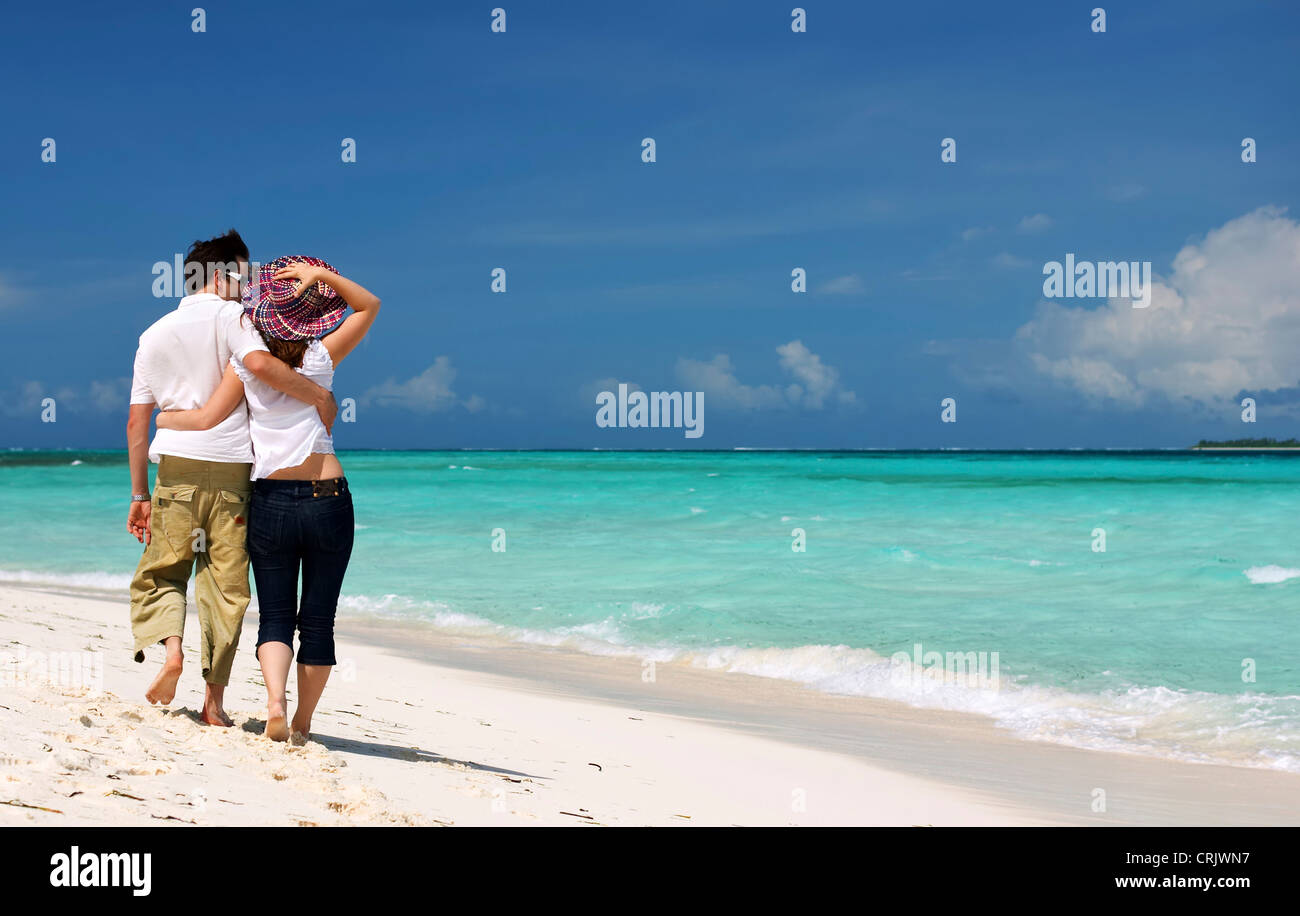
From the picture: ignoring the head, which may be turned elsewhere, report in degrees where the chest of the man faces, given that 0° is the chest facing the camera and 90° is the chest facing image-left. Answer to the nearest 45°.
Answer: approximately 180°

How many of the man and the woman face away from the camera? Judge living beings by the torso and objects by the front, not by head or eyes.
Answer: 2

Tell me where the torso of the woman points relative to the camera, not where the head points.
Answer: away from the camera

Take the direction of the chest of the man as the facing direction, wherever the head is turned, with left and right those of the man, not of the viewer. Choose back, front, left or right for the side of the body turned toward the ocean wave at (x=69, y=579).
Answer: front

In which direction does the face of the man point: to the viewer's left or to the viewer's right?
to the viewer's right
